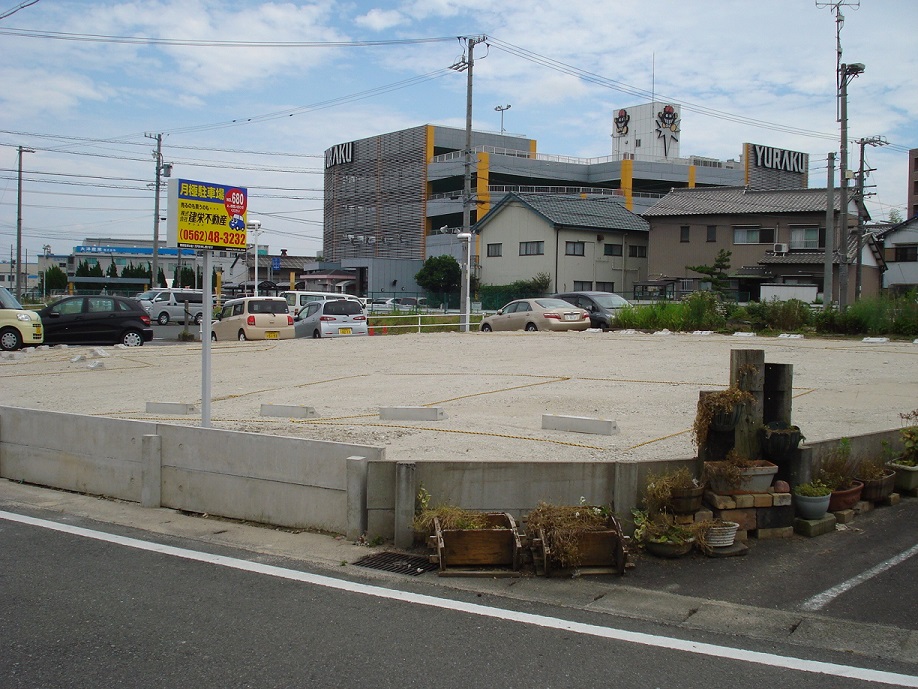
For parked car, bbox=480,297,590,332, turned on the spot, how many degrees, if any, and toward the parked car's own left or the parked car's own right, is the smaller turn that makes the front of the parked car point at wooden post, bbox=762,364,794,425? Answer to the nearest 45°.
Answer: approximately 135° to the parked car's own left

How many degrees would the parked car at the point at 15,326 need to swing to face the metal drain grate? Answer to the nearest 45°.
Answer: approximately 45° to its right

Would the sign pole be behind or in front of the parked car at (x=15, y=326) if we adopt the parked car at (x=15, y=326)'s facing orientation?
in front

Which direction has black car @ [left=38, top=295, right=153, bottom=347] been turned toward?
to the viewer's left

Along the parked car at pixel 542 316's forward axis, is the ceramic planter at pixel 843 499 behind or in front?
behind

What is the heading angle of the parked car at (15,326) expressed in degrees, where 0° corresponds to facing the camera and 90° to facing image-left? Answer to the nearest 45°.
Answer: approximately 315°

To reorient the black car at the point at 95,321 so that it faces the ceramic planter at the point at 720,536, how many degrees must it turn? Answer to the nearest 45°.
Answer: approximately 90° to its left

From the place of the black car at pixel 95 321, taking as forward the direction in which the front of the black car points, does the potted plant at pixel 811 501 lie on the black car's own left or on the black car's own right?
on the black car's own left

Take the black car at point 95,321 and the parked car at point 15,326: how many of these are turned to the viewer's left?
1

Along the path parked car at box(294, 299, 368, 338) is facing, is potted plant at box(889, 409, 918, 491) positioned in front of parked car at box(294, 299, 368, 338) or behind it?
behind

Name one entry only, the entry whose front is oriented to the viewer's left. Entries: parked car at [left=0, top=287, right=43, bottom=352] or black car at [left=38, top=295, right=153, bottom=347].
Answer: the black car
